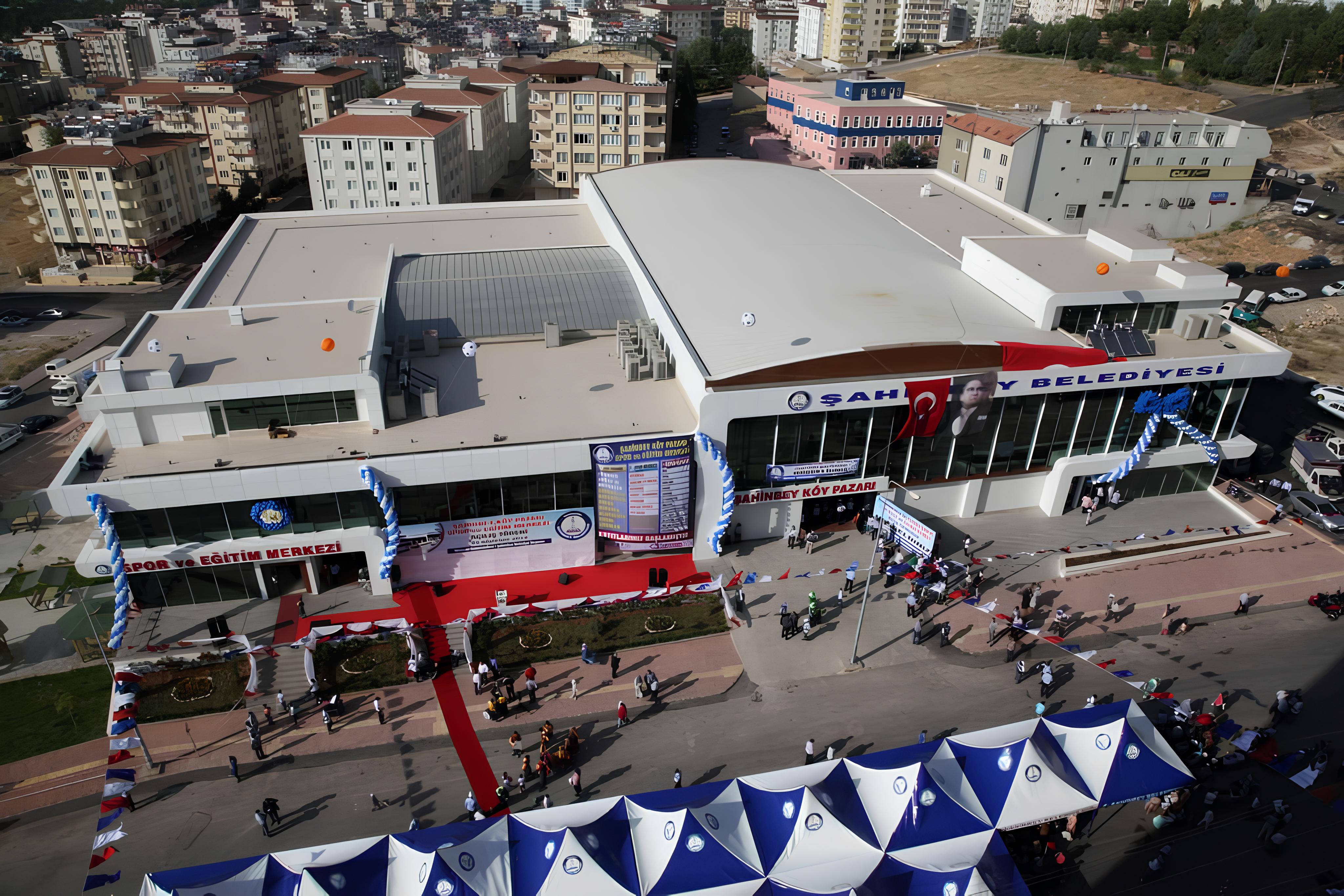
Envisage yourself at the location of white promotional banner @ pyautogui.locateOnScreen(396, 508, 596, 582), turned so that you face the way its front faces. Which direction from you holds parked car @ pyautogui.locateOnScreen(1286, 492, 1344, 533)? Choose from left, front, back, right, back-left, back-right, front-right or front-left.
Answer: left

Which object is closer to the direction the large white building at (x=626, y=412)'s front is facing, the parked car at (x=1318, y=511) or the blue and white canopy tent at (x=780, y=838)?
the blue and white canopy tent

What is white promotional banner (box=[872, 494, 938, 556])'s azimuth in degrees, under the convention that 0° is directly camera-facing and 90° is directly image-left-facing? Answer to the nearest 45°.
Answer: approximately 45°

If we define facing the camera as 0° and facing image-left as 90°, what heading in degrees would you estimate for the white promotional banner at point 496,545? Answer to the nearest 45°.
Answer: approximately 0°

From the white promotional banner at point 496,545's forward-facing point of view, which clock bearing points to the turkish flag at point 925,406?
The turkish flag is roughly at 9 o'clock from the white promotional banner.

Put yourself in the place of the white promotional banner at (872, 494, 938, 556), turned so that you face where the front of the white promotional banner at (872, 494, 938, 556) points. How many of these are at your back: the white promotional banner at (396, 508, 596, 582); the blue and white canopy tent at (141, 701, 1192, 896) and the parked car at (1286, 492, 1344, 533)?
1

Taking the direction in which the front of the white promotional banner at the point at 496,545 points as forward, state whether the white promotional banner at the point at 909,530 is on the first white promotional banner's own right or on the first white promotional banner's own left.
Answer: on the first white promotional banner's own left

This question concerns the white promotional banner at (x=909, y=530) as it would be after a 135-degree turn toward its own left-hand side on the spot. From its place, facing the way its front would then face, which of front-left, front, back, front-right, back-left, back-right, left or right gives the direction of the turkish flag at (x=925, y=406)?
left

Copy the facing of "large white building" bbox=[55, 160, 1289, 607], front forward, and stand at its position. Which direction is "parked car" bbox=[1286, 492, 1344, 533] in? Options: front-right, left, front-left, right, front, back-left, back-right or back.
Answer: left

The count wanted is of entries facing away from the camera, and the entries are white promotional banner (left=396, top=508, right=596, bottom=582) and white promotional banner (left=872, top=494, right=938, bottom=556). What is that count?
0

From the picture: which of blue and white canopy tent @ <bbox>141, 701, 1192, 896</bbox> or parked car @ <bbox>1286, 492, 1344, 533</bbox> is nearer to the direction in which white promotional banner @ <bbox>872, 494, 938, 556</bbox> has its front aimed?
the blue and white canopy tent

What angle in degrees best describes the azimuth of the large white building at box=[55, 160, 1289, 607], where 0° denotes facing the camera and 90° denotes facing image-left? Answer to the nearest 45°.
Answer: approximately 0°
